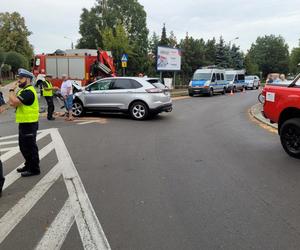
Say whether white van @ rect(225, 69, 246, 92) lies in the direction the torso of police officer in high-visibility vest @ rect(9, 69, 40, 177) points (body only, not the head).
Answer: no

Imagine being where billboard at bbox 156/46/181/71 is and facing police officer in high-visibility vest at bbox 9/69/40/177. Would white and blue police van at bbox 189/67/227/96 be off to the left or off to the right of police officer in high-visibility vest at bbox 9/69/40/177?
left

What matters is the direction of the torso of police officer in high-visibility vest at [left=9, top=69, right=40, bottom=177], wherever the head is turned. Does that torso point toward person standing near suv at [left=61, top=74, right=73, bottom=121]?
no

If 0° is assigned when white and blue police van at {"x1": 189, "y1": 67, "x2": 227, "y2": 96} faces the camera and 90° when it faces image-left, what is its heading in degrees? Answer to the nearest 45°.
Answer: approximately 45°

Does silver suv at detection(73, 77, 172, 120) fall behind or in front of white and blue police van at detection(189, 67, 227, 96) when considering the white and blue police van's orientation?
in front

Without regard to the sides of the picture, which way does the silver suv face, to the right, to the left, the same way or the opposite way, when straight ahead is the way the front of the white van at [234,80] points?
to the right

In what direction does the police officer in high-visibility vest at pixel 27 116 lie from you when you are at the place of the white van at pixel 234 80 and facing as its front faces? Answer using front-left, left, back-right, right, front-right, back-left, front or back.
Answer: front-left

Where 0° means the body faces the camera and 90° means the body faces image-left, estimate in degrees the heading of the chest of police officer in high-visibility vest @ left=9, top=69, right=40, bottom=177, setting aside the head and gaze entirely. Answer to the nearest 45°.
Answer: approximately 90°

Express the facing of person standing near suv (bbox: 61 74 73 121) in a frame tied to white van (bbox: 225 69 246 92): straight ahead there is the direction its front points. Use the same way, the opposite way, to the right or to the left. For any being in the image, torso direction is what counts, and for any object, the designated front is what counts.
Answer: the same way

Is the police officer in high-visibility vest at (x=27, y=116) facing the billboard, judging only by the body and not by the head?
no
